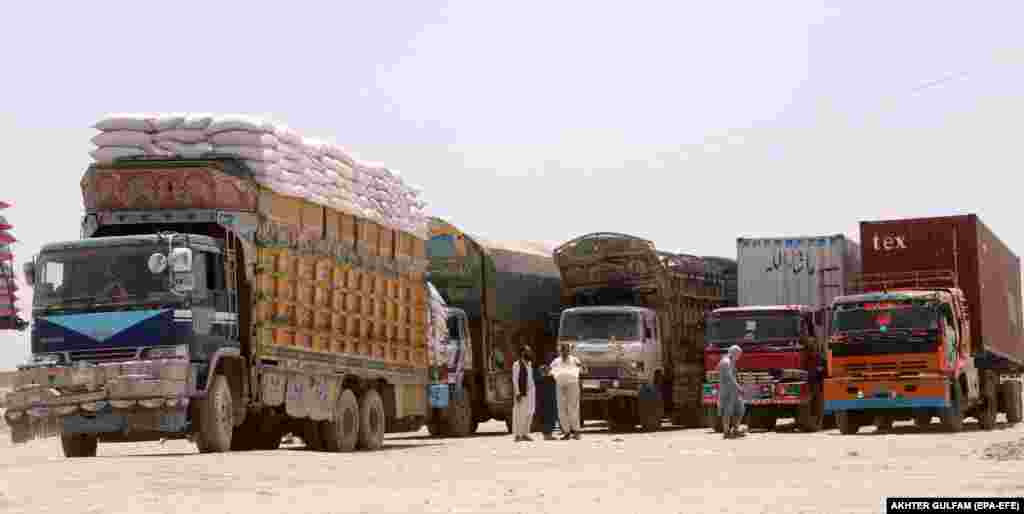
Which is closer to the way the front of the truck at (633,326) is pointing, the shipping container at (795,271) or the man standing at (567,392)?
the man standing

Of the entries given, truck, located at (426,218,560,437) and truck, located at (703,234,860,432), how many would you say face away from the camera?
0

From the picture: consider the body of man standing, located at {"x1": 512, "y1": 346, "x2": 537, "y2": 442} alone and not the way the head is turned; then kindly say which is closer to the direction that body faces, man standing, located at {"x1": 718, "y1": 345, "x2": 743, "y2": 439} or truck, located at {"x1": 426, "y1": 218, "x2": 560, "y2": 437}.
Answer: the man standing

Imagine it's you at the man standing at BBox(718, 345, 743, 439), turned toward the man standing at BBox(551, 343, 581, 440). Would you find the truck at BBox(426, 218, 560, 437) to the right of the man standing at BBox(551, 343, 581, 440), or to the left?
right

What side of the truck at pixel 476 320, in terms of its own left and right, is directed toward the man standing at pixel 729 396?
left

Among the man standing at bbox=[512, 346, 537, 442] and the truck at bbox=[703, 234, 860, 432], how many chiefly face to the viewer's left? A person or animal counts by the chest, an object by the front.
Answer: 0

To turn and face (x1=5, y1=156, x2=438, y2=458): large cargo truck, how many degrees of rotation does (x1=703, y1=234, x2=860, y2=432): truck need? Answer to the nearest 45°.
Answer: approximately 45° to its right

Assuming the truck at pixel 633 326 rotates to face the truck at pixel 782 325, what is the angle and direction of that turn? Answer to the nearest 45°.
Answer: approximately 90° to its left

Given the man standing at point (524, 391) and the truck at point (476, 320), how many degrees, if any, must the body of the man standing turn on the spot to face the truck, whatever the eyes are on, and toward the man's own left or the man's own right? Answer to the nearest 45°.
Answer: approximately 135° to the man's own left

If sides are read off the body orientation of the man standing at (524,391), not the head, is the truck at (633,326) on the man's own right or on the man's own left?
on the man's own left

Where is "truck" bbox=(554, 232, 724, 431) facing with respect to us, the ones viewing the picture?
facing the viewer and to the left of the viewer
